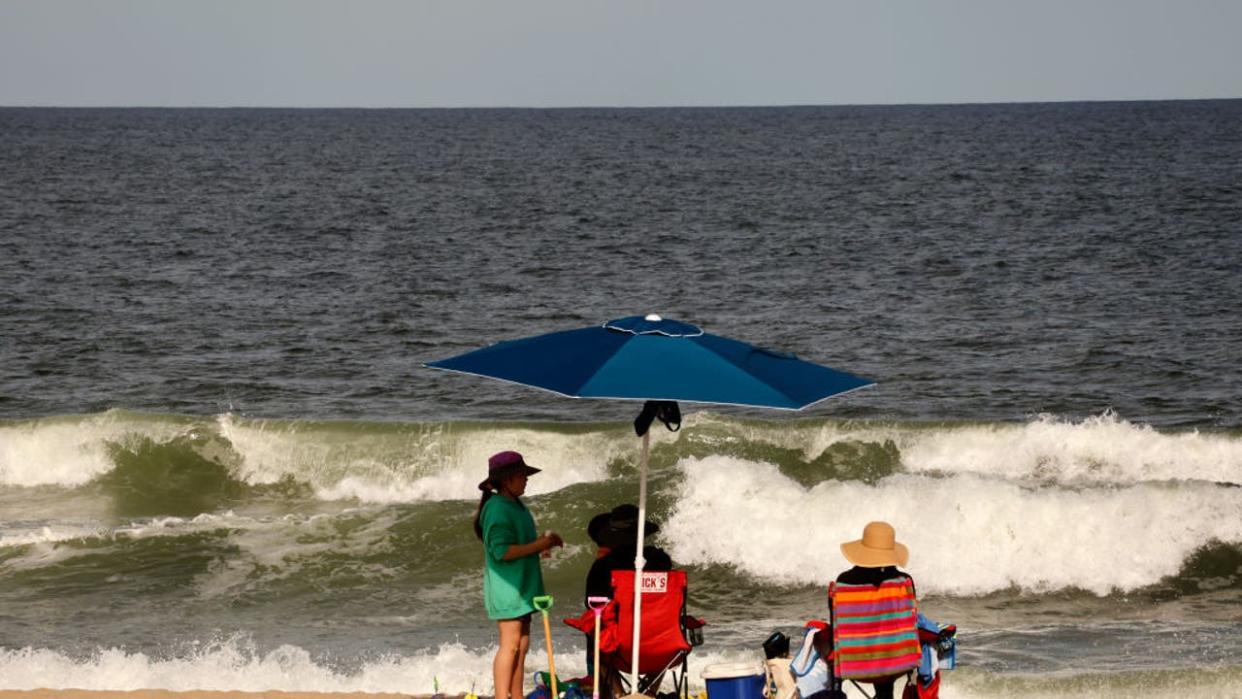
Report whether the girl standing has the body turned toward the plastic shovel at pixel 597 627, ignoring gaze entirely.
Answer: yes

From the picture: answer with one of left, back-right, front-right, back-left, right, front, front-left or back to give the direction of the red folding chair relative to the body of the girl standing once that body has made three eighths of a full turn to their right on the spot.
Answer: back-left

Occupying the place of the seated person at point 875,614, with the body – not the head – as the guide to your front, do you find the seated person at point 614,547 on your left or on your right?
on your left

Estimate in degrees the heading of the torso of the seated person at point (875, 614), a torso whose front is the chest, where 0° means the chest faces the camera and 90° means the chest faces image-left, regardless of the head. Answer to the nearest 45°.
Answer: approximately 180°

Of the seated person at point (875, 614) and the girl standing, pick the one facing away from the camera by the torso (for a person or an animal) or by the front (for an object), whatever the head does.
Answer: the seated person

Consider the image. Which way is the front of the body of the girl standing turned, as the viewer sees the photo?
to the viewer's right

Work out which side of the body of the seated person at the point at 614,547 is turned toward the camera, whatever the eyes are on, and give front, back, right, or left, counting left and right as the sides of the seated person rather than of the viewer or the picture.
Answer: back

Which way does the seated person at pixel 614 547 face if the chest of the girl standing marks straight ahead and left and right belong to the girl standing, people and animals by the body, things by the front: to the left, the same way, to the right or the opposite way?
to the left

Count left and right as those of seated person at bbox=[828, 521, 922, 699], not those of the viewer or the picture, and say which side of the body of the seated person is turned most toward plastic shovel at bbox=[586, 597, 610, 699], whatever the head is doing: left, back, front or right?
left

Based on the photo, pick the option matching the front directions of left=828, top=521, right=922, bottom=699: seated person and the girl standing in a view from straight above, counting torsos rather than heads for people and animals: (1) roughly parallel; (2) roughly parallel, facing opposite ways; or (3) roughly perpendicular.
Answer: roughly perpendicular

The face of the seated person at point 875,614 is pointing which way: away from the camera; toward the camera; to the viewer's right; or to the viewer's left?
away from the camera

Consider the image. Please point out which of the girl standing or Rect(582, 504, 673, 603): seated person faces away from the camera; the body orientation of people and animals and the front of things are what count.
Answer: the seated person

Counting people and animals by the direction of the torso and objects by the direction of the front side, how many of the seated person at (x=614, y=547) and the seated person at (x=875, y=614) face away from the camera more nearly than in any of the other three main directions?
2

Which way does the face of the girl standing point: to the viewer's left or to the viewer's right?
to the viewer's right
